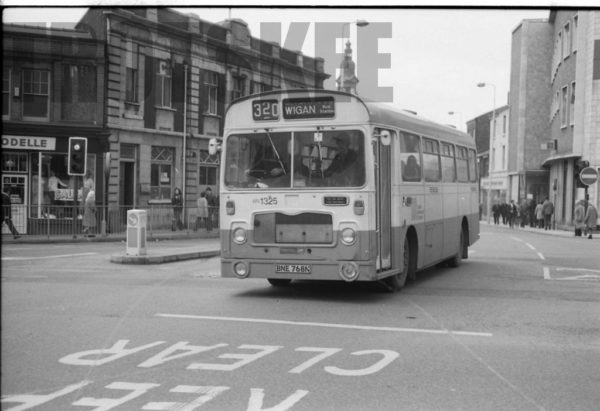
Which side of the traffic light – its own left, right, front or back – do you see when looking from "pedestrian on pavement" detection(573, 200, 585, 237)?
left

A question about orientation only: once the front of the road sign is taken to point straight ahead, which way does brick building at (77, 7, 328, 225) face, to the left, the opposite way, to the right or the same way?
to the left

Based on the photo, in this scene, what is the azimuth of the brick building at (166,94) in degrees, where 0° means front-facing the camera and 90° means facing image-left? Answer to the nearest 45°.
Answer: approximately 315°

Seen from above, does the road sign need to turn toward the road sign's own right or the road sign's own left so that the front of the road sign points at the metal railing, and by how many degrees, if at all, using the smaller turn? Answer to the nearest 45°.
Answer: approximately 45° to the road sign's own right

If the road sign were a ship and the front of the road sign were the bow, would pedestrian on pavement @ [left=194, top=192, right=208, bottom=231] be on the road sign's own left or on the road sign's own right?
on the road sign's own right

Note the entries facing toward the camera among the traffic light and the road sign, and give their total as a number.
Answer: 2

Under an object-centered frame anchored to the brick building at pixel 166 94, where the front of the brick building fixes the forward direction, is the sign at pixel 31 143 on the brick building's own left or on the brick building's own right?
on the brick building's own right

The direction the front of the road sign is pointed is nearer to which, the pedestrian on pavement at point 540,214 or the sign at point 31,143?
the sign

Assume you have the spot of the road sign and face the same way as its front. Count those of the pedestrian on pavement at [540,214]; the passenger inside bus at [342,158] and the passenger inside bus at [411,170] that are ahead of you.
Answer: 2

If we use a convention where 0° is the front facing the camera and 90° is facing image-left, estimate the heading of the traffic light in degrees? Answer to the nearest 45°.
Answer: approximately 0°
